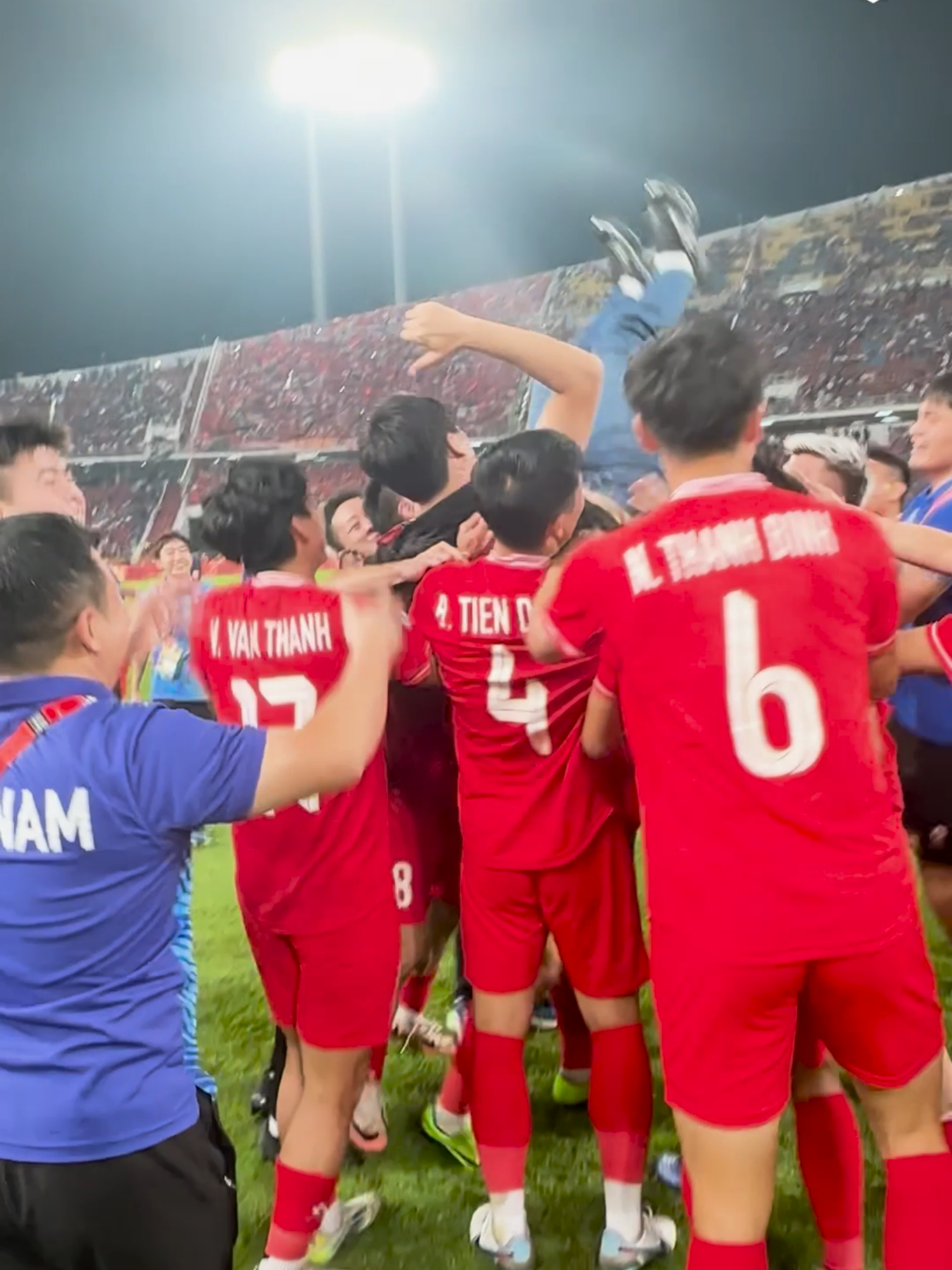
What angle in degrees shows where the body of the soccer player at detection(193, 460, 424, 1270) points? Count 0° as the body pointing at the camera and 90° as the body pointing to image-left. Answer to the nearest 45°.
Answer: approximately 180°

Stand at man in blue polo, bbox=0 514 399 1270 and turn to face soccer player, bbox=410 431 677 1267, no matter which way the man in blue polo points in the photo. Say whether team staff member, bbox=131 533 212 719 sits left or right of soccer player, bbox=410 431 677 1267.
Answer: left

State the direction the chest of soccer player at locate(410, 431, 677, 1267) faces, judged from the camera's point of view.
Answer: away from the camera

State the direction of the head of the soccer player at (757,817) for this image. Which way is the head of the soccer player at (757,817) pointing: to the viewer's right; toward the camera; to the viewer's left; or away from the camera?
away from the camera

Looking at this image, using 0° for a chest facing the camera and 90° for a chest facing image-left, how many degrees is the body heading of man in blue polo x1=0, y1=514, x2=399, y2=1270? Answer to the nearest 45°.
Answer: approximately 225°

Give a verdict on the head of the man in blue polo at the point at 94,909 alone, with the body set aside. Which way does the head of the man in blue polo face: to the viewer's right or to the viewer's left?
to the viewer's right

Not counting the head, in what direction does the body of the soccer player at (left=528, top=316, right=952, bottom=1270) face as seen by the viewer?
away from the camera

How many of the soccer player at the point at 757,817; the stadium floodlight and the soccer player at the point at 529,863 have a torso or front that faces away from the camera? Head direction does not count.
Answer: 2

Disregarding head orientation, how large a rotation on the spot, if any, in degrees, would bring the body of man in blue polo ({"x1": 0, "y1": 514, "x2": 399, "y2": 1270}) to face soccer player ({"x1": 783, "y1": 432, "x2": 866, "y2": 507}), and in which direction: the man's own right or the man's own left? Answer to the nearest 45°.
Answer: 0° — they already face them
